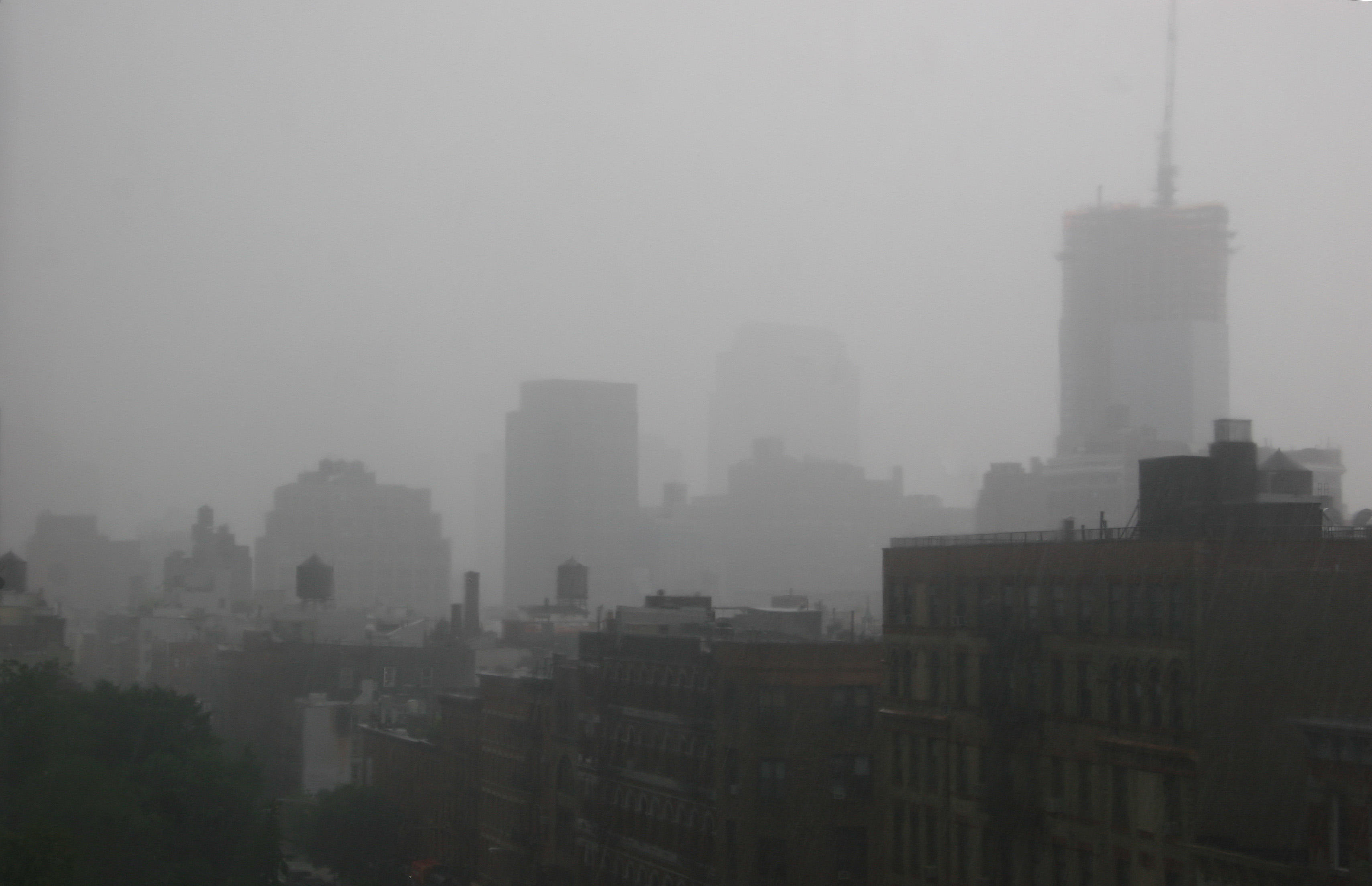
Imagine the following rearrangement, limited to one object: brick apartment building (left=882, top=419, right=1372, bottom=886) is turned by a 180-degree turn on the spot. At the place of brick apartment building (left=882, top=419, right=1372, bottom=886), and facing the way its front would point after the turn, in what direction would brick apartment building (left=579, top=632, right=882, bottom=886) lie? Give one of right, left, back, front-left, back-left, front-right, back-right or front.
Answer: left

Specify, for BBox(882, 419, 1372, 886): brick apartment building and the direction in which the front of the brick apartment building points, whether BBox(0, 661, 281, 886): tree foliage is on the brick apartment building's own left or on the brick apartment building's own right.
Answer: on the brick apartment building's own right

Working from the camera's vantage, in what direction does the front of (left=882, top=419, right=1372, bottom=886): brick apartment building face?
facing the viewer and to the left of the viewer
